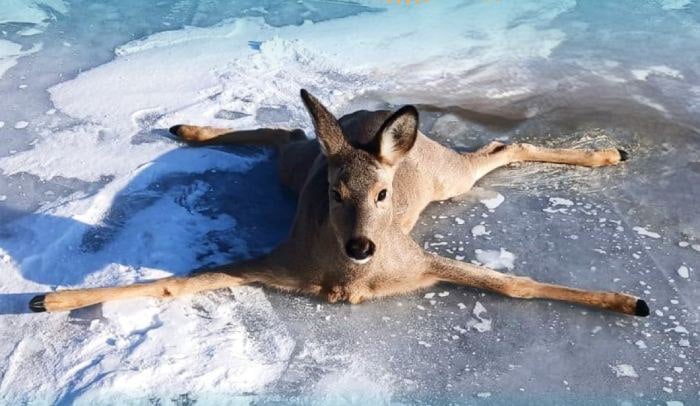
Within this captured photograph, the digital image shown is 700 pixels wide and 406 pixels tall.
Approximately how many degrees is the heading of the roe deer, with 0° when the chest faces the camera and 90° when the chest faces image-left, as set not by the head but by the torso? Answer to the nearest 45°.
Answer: approximately 0°

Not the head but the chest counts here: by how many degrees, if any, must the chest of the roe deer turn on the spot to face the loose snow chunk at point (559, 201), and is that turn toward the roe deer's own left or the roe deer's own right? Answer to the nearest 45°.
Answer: approximately 135° to the roe deer's own left
